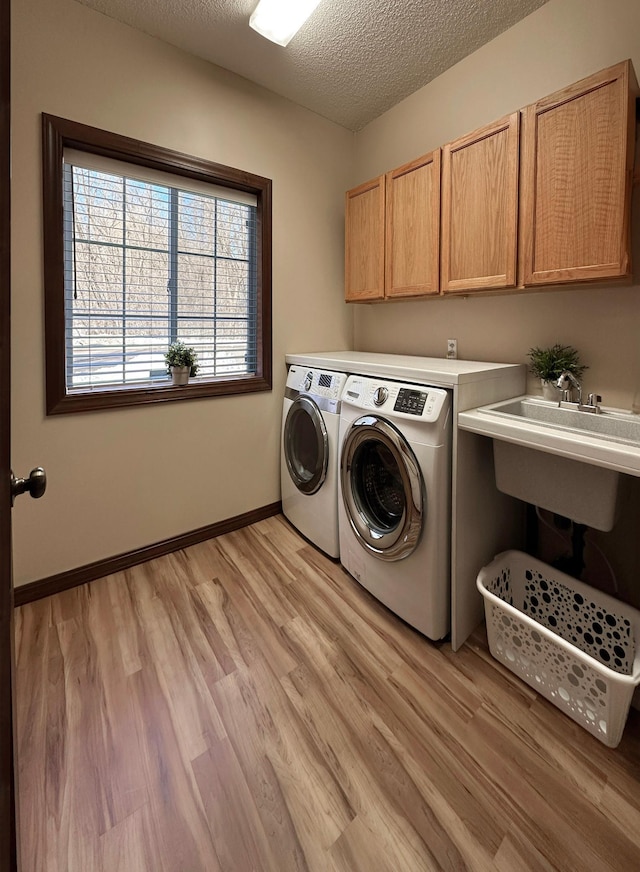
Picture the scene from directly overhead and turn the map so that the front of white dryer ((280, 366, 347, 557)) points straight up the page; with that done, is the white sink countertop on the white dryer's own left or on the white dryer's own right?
on the white dryer's own left

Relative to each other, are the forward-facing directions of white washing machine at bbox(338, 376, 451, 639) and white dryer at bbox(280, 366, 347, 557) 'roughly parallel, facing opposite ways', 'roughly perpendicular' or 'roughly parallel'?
roughly parallel

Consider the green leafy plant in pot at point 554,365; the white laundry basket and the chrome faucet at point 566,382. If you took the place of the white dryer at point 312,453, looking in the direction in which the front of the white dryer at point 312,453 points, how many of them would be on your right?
0

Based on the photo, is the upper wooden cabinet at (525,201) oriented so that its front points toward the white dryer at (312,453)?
no

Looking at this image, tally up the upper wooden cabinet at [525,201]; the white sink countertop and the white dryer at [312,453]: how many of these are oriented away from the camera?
0

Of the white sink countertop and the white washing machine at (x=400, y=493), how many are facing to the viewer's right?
0

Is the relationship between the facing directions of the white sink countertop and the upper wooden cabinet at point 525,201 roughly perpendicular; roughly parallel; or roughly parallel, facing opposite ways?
roughly parallel

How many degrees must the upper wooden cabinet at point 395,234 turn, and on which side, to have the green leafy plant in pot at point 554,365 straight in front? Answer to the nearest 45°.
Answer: approximately 90° to its left

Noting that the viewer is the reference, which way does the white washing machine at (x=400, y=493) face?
facing the viewer and to the left of the viewer

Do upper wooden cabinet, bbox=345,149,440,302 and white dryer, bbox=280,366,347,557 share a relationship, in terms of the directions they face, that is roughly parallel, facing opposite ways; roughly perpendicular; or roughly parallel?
roughly parallel

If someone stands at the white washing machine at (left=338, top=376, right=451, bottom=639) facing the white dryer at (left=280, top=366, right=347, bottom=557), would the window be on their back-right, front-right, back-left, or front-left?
front-left

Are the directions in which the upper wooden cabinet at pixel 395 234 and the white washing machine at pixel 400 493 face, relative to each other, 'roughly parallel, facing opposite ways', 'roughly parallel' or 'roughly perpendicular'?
roughly parallel

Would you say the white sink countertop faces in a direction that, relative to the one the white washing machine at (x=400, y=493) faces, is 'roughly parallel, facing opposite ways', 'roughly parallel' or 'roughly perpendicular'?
roughly parallel
